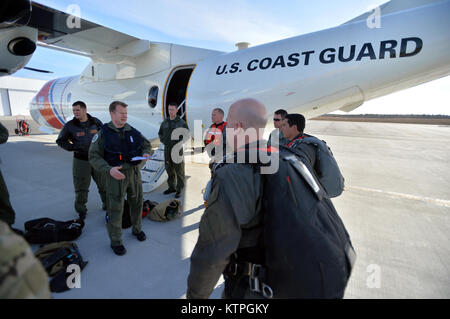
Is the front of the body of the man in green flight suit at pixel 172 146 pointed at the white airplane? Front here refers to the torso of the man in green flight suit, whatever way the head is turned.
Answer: no

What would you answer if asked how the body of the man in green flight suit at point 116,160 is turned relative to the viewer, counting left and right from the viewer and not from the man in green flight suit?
facing the viewer and to the right of the viewer

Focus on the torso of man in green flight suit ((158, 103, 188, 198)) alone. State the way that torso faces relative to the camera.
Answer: toward the camera

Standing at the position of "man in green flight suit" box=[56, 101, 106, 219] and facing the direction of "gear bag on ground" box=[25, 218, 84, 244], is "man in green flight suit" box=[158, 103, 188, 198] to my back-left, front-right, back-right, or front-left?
back-left

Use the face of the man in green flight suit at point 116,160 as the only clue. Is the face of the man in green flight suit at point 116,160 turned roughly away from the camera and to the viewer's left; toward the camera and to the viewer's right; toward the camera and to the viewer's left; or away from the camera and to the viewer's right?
toward the camera and to the viewer's right

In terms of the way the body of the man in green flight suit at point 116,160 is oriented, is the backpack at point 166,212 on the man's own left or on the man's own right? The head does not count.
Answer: on the man's own left

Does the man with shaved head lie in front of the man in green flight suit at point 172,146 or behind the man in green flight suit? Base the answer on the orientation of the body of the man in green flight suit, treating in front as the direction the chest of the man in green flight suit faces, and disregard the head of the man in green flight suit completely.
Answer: in front

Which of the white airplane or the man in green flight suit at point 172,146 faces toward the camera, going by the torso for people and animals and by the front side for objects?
the man in green flight suit

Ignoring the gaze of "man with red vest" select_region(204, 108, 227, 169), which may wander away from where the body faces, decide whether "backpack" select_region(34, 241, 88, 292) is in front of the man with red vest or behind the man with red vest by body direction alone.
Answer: in front
